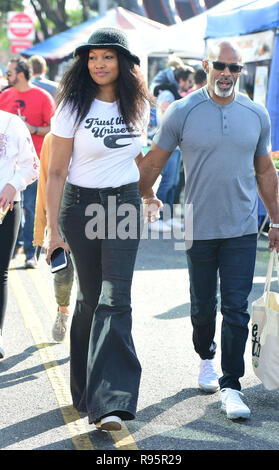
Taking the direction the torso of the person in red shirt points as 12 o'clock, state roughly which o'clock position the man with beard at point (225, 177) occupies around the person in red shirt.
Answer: The man with beard is roughly at 10 o'clock from the person in red shirt.

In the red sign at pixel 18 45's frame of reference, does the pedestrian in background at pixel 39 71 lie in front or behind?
in front

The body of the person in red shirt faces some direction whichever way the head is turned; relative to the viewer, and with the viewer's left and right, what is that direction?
facing the viewer and to the left of the viewer

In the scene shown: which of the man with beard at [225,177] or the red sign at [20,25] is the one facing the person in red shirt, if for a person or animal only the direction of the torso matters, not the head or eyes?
the red sign

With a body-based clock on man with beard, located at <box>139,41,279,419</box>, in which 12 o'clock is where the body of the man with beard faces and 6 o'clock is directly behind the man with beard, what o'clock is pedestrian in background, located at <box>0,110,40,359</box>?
The pedestrian in background is roughly at 4 o'clock from the man with beard.

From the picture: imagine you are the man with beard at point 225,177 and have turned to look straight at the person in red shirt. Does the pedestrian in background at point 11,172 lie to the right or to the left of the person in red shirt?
left

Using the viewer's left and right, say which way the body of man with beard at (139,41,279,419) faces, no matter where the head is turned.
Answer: facing the viewer

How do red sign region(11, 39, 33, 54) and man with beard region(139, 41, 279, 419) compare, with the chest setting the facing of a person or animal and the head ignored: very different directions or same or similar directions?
same or similar directions

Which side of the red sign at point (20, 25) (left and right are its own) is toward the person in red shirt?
front

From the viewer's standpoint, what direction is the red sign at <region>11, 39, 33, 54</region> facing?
toward the camera

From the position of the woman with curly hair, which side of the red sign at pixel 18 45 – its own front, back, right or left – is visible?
front
